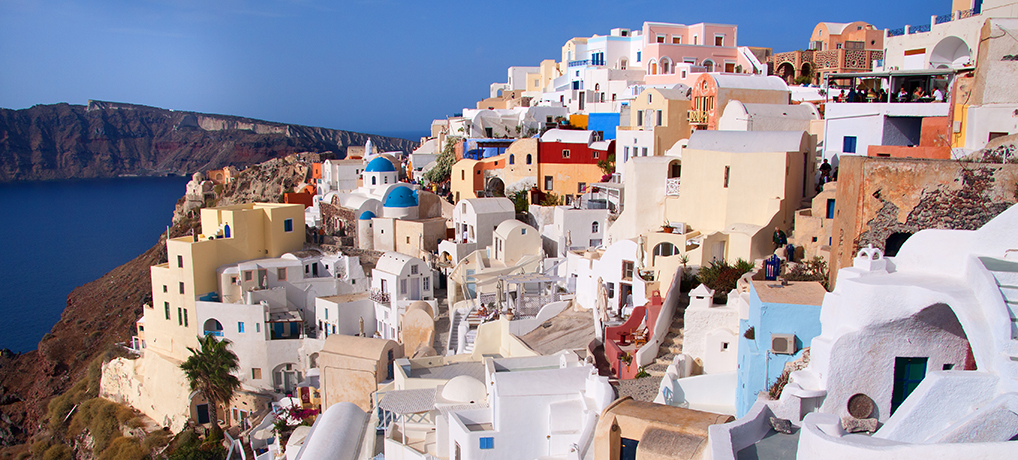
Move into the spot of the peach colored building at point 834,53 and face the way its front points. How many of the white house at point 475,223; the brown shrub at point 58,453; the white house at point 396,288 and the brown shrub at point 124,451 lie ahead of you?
4

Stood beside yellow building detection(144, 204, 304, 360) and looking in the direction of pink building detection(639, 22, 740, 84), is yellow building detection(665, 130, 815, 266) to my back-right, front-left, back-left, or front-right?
front-right

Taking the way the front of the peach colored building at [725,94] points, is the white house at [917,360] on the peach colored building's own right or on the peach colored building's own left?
on the peach colored building's own left

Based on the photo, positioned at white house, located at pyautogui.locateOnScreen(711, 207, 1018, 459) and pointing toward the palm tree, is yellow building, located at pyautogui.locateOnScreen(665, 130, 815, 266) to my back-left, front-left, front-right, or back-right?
front-right

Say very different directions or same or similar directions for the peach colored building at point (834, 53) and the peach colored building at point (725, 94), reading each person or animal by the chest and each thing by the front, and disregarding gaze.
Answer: same or similar directions

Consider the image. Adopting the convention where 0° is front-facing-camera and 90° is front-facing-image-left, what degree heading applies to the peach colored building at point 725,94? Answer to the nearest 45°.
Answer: approximately 45°

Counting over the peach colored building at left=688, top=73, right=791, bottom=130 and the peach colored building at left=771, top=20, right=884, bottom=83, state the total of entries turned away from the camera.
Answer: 0

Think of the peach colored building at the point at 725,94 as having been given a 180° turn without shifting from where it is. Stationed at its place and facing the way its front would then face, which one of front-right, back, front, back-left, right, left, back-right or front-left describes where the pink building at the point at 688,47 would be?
front-left

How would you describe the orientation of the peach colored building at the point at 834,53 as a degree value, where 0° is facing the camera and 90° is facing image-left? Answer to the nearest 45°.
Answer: approximately 45°
